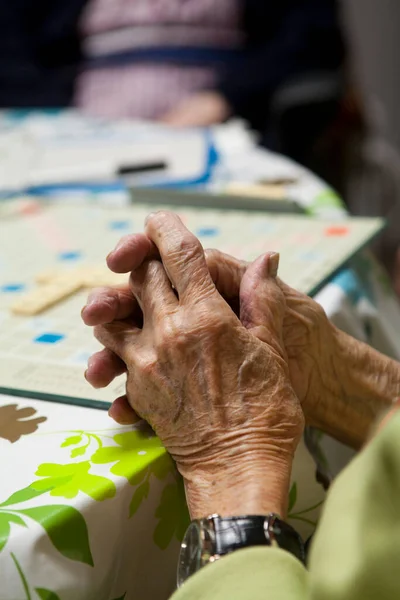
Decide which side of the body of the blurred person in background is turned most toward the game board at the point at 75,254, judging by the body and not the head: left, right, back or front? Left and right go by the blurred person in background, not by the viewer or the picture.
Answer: front

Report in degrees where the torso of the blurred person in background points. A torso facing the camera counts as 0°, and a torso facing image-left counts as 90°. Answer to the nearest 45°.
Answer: approximately 0°

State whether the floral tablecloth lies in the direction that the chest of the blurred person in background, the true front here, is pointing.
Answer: yes
